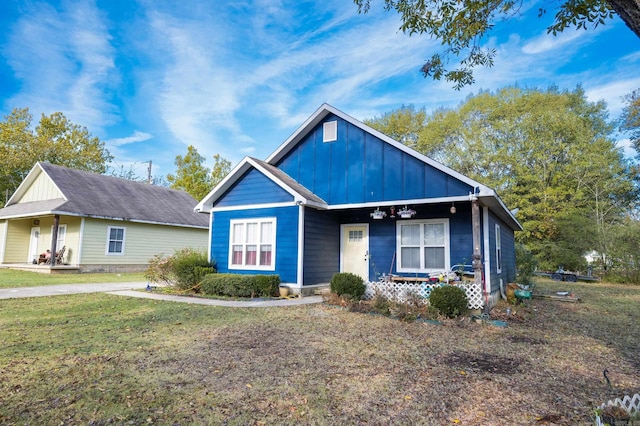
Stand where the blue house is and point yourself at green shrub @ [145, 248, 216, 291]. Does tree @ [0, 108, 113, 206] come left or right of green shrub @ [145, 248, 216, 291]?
right

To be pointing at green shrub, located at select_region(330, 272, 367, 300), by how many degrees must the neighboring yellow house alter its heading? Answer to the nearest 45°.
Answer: approximately 45° to its left

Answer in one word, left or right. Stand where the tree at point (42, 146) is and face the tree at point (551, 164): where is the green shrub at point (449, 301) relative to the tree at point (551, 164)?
right

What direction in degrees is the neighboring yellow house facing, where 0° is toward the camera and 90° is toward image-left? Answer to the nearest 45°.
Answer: approximately 45°

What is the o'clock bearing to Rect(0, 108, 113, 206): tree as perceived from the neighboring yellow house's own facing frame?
The tree is roughly at 4 o'clock from the neighboring yellow house.

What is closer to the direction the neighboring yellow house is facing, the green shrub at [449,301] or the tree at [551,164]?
the green shrub

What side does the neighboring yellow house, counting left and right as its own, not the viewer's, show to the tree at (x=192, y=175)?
back

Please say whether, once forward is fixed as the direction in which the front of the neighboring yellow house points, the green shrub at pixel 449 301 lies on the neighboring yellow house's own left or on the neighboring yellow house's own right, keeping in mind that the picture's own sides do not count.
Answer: on the neighboring yellow house's own left

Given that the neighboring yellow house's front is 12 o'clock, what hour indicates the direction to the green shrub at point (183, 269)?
The green shrub is roughly at 10 o'clock from the neighboring yellow house.

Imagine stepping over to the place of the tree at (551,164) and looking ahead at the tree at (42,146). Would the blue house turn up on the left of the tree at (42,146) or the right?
left

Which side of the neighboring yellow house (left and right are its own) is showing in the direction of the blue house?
left

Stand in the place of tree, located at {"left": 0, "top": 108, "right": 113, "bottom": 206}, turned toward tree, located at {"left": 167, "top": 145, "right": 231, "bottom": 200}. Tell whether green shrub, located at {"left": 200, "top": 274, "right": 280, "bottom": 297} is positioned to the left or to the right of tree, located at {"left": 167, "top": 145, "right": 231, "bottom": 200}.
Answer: right
